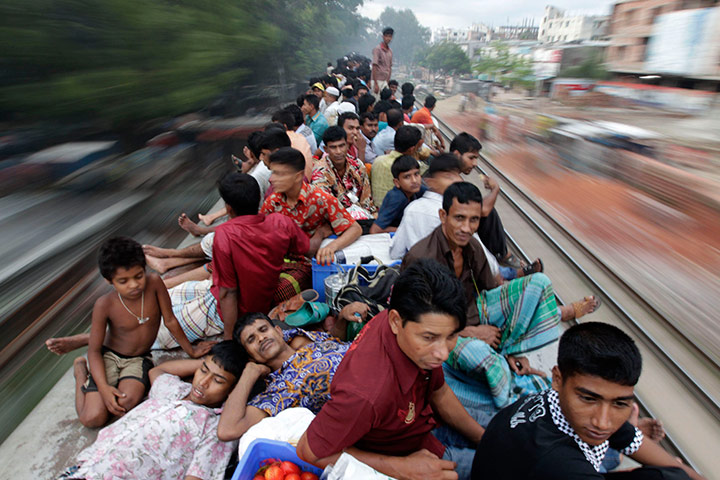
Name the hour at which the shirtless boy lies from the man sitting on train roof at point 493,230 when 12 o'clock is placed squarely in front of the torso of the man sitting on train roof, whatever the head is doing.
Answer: The shirtless boy is roughly at 3 o'clock from the man sitting on train roof.

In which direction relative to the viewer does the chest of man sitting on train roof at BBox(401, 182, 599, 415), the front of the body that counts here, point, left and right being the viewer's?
facing the viewer and to the right of the viewer

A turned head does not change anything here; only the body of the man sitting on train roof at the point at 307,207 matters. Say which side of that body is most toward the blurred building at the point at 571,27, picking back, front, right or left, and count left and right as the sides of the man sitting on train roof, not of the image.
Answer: back

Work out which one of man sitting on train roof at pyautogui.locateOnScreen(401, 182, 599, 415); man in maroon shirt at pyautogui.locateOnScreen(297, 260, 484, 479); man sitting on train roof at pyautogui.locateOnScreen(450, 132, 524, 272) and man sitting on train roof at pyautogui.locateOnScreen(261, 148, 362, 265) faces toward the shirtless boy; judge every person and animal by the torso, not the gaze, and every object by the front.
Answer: man sitting on train roof at pyautogui.locateOnScreen(261, 148, 362, 265)

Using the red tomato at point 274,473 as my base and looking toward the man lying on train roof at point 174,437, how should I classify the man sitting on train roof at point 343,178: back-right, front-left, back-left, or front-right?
front-right

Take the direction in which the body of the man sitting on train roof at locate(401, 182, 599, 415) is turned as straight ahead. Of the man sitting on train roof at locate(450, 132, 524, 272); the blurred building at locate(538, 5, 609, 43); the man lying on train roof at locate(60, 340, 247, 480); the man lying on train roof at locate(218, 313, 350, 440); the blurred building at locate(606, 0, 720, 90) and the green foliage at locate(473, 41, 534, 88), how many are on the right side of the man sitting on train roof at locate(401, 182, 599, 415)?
2

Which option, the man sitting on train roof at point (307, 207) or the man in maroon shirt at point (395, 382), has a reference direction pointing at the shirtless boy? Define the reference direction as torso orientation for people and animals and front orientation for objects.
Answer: the man sitting on train roof

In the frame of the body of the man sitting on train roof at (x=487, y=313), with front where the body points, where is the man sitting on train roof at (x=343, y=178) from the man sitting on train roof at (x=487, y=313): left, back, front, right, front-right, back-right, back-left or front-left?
back

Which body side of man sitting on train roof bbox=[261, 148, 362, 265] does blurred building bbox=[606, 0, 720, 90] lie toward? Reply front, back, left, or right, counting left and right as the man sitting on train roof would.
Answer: back

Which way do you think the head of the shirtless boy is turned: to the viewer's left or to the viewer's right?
to the viewer's right

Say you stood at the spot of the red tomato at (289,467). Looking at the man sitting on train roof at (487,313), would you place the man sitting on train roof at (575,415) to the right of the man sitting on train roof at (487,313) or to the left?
right

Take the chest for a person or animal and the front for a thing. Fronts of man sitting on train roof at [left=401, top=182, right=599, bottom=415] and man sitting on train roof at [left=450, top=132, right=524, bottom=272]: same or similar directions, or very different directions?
same or similar directions
